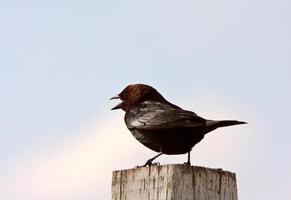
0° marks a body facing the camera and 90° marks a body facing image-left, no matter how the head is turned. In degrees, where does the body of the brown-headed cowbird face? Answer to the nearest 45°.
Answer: approximately 90°
